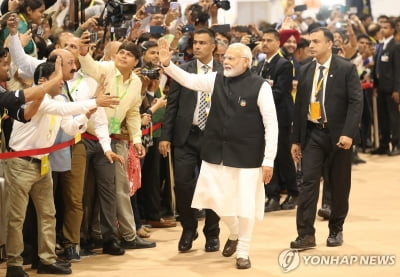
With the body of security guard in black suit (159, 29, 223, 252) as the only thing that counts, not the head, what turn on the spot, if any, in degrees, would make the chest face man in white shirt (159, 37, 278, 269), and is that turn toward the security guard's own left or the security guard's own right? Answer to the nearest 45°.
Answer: approximately 45° to the security guard's own left

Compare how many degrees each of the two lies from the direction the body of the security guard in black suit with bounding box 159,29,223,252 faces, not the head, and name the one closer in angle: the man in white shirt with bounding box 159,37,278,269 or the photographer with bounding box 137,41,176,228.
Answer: the man in white shirt

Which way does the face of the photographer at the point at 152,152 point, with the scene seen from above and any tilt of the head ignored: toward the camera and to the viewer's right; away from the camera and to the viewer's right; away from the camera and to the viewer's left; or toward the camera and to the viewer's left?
toward the camera and to the viewer's right

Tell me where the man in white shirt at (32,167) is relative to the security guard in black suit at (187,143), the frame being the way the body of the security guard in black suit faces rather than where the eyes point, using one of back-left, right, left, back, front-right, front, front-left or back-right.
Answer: front-right

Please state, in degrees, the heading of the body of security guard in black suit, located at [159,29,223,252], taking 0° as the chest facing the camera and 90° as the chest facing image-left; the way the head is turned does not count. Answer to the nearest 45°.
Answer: approximately 0°

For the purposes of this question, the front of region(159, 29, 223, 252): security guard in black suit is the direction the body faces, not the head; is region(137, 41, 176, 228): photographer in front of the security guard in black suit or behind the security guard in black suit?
behind
